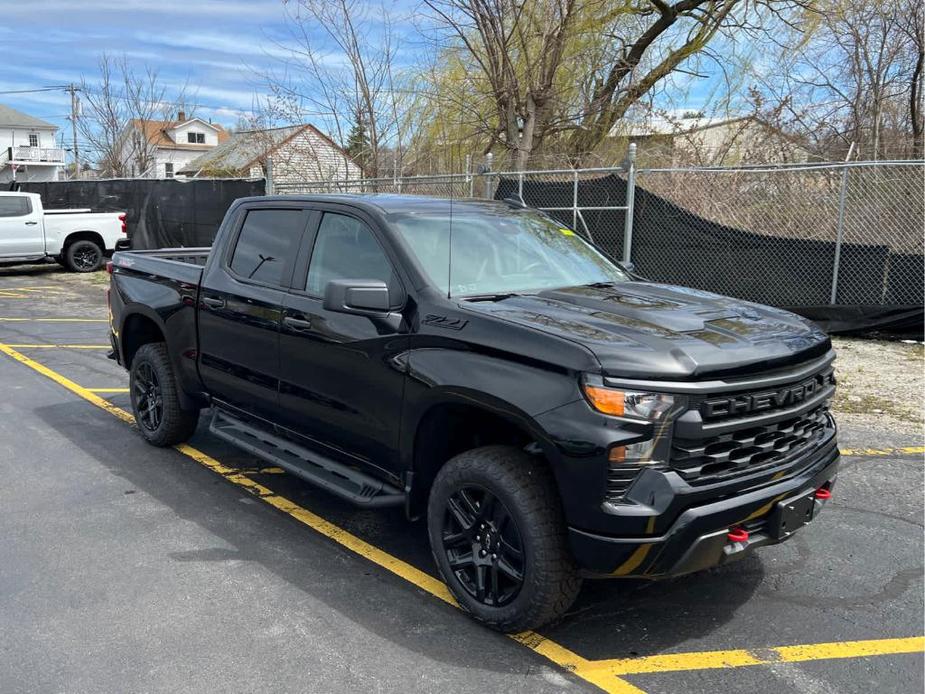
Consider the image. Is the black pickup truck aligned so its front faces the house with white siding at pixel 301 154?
no

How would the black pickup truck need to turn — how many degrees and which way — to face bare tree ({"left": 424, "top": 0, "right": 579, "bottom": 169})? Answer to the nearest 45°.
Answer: approximately 135° to its left

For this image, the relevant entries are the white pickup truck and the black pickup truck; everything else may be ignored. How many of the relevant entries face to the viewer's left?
1

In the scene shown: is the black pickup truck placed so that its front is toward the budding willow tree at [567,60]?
no

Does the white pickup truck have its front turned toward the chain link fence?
no

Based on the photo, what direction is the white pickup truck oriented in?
to the viewer's left

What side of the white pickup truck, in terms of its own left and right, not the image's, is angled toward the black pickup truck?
left

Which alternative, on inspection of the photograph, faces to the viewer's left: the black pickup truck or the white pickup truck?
the white pickup truck

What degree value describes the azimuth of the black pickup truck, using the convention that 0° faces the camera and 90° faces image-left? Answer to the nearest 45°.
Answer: approximately 315°

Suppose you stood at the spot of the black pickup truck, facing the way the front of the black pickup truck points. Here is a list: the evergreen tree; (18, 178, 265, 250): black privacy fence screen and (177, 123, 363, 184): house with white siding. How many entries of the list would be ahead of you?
0

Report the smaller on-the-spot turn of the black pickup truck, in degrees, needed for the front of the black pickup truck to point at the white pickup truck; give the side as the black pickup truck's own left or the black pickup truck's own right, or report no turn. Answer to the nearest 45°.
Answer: approximately 180°

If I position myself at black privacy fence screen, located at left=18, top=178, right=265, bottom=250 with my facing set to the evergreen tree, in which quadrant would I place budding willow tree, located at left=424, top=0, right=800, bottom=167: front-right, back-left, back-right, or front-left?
front-right
